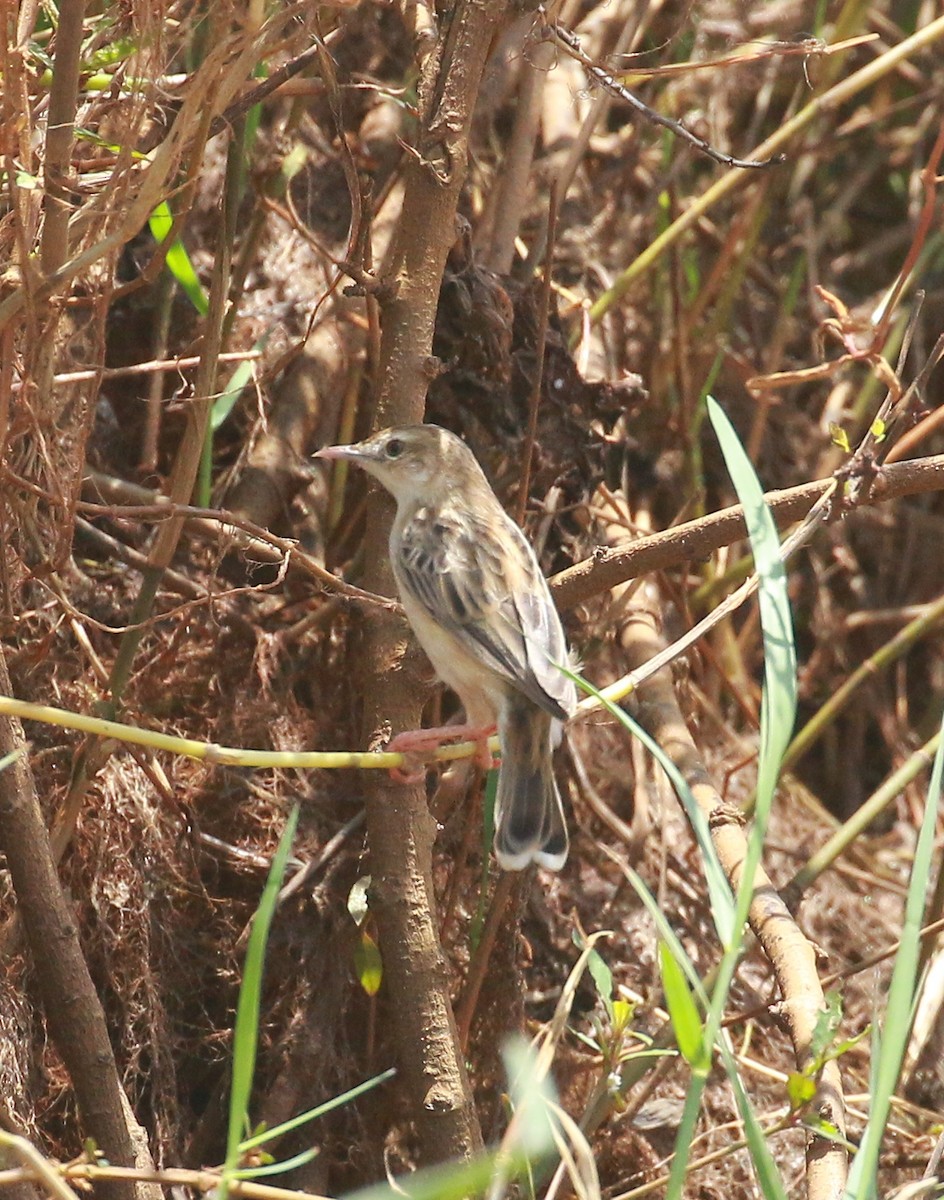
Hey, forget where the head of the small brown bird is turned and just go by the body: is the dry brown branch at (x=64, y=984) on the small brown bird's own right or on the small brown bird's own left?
on the small brown bird's own left

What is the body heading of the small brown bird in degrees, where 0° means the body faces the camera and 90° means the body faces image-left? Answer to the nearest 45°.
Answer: approximately 135°

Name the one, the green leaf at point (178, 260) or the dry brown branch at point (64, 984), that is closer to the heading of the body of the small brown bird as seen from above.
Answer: the green leaf
